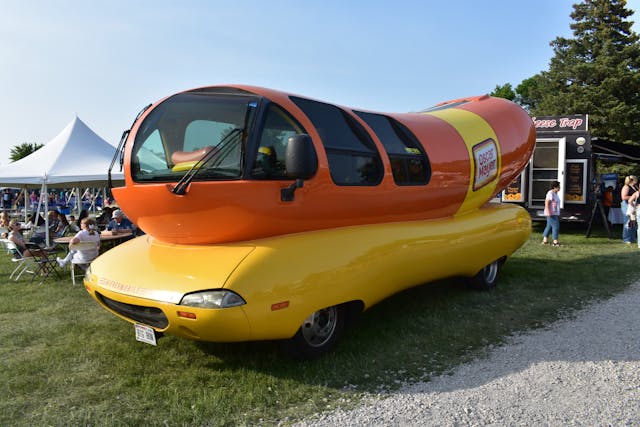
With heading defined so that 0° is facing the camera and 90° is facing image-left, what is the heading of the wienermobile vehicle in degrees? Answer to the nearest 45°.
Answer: approximately 45°

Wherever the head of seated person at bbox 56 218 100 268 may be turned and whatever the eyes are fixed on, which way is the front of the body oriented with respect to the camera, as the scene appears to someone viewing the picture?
to the viewer's left

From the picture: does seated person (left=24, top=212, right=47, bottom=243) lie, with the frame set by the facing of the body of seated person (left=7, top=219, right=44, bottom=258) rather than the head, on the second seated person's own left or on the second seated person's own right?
on the second seated person's own left

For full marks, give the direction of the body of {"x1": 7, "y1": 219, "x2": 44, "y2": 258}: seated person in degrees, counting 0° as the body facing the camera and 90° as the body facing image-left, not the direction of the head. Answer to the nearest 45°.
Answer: approximately 270°

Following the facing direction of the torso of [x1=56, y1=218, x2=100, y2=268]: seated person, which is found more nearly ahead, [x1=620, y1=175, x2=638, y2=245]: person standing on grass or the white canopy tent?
the white canopy tent
